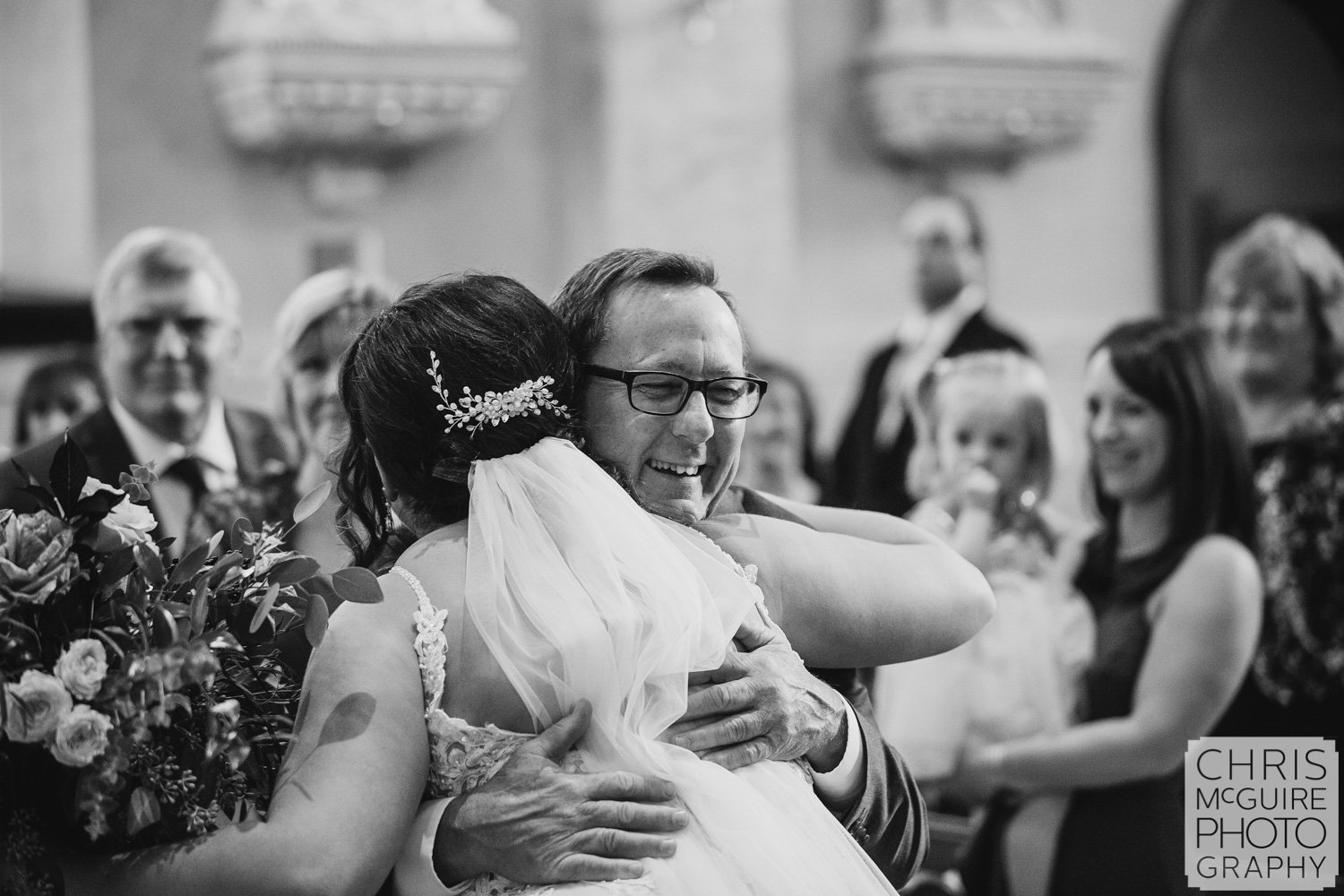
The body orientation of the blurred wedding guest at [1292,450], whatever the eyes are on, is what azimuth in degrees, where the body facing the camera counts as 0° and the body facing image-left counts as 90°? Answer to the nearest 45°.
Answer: approximately 45°

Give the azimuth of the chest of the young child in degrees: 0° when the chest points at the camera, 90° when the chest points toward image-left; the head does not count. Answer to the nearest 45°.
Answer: approximately 45°

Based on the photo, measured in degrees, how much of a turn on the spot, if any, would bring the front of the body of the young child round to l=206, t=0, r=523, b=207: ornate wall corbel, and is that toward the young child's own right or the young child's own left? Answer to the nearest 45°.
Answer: approximately 90° to the young child's own right

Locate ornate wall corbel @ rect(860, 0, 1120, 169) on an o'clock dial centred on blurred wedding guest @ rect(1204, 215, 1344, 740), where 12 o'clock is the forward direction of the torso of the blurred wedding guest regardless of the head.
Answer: The ornate wall corbel is roughly at 4 o'clock from the blurred wedding guest.

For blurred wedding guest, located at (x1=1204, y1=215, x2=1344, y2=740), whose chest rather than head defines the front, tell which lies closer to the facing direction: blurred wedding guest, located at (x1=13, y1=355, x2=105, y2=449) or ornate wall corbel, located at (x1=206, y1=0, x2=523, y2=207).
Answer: the blurred wedding guest

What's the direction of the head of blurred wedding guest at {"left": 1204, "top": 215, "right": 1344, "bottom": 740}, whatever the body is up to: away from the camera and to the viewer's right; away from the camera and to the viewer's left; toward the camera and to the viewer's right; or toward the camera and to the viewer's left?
toward the camera and to the viewer's left

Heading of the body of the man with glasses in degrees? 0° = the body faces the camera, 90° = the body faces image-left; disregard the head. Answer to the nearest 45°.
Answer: approximately 0°
